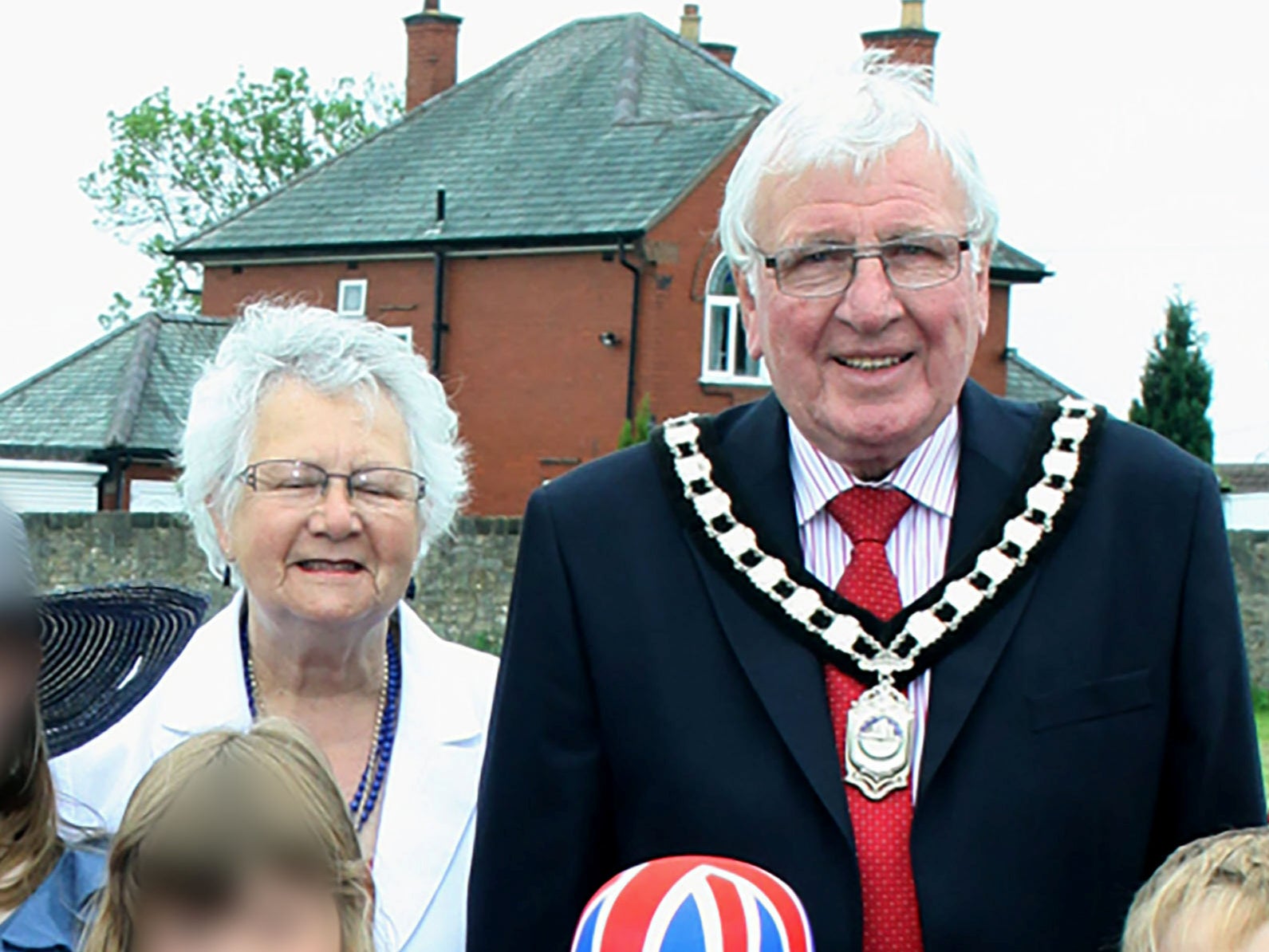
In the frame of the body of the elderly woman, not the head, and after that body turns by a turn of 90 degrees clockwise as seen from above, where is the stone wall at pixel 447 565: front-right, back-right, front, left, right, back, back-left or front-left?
right

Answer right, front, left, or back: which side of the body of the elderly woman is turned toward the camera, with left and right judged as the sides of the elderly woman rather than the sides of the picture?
front

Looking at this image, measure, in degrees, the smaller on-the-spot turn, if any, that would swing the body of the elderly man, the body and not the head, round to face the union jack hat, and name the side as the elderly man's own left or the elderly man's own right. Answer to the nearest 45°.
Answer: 0° — they already face it

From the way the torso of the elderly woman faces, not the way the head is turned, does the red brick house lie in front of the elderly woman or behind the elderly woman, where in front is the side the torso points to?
behind

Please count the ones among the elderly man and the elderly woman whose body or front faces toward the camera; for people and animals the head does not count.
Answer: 2

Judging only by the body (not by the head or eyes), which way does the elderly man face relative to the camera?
toward the camera

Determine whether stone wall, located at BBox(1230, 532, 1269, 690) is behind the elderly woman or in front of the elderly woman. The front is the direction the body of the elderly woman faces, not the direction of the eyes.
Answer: behind

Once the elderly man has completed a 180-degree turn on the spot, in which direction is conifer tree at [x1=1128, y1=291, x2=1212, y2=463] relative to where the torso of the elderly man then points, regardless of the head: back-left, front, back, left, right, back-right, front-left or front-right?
front

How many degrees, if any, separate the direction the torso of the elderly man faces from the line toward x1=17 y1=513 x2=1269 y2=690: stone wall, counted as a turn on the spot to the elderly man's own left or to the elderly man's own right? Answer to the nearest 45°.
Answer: approximately 180°
